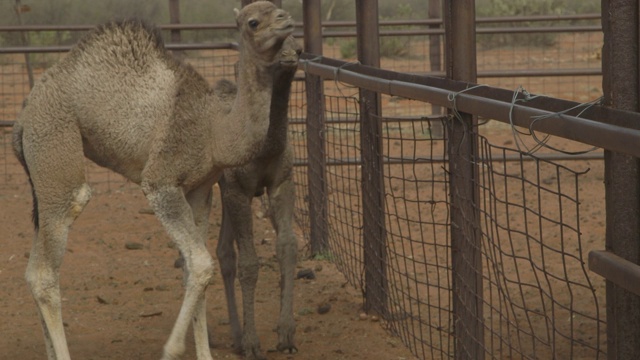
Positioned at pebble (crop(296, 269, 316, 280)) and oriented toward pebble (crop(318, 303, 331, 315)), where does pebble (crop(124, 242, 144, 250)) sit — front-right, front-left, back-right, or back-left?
back-right

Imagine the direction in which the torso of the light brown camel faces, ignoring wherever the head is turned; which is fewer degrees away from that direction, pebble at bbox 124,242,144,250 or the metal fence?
the metal fence

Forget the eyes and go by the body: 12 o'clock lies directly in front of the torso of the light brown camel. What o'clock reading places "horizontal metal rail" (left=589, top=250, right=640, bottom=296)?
The horizontal metal rail is roughly at 2 o'clock from the light brown camel.

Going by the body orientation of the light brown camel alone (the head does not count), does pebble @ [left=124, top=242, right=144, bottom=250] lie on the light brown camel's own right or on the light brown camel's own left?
on the light brown camel's own left

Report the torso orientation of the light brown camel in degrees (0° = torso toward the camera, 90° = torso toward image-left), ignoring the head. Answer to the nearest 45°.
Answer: approximately 270°

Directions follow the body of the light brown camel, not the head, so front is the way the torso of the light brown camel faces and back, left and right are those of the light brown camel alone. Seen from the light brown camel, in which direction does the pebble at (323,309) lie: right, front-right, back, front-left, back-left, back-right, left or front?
front-left

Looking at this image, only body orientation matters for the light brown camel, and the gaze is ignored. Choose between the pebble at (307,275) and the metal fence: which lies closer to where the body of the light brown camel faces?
the metal fence

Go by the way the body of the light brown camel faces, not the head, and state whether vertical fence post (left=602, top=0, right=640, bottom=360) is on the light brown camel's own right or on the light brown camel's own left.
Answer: on the light brown camel's own right

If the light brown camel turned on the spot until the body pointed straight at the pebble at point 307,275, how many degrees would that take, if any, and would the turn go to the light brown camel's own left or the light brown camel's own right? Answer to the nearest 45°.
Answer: approximately 45° to the light brown camel's own left

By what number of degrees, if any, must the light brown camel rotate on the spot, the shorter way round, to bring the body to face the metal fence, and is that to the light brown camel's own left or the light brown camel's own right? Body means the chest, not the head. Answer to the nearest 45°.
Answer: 0° — it already faces it
